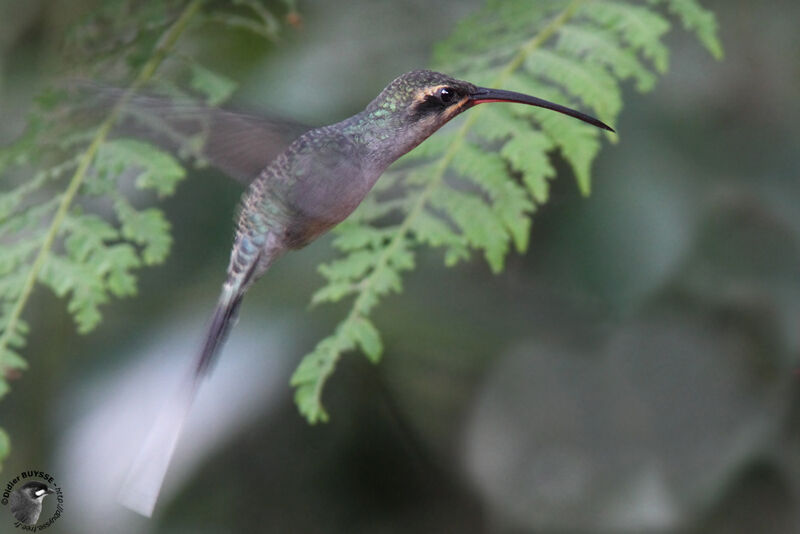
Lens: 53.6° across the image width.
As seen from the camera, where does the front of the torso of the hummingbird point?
to the viewer's right
